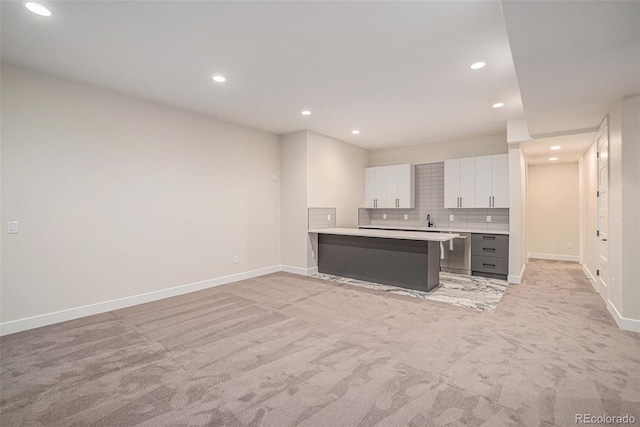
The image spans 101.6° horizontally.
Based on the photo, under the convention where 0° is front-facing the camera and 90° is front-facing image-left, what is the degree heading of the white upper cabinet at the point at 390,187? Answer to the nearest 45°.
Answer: approximately 45°

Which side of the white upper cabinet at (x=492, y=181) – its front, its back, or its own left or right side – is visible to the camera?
front

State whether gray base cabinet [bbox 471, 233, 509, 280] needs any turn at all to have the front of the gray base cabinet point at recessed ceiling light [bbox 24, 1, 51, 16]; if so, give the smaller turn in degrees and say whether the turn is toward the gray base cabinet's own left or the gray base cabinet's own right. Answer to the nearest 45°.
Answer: approximately 45° to the gray base cabinet's own right

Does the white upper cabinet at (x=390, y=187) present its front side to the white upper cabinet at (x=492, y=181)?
no

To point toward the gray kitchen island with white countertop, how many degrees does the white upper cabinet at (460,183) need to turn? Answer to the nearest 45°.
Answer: approximately 45° to its right

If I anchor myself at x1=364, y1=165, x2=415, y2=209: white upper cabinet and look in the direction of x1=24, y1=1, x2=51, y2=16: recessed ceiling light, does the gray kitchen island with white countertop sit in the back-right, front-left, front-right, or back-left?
front-left

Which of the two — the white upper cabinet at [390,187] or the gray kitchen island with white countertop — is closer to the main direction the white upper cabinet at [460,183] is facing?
the gray kitchen island with white countertop

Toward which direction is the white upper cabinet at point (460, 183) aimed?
toward the camera

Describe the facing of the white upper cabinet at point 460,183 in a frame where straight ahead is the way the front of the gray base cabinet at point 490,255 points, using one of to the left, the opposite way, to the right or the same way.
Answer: the same way

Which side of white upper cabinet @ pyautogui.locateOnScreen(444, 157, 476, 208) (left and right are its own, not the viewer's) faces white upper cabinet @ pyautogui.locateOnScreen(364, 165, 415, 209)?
right

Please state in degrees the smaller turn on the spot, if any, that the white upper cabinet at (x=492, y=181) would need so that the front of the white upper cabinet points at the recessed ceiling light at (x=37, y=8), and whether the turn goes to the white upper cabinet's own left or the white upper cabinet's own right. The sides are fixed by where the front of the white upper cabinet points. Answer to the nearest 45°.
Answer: approximately 45° to the white upper cabinet's own right

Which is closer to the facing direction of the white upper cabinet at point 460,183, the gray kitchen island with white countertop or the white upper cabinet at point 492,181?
the gray kitchen island with white countertop

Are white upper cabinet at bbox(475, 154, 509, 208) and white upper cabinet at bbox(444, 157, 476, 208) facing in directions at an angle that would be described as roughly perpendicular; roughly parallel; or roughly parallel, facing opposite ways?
roughly parallel

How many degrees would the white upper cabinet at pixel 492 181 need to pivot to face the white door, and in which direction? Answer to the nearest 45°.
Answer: approximately 45° to its left

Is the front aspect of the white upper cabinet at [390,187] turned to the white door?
no

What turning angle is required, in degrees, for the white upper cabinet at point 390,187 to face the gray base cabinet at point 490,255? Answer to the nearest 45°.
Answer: approximately 90° to its left
